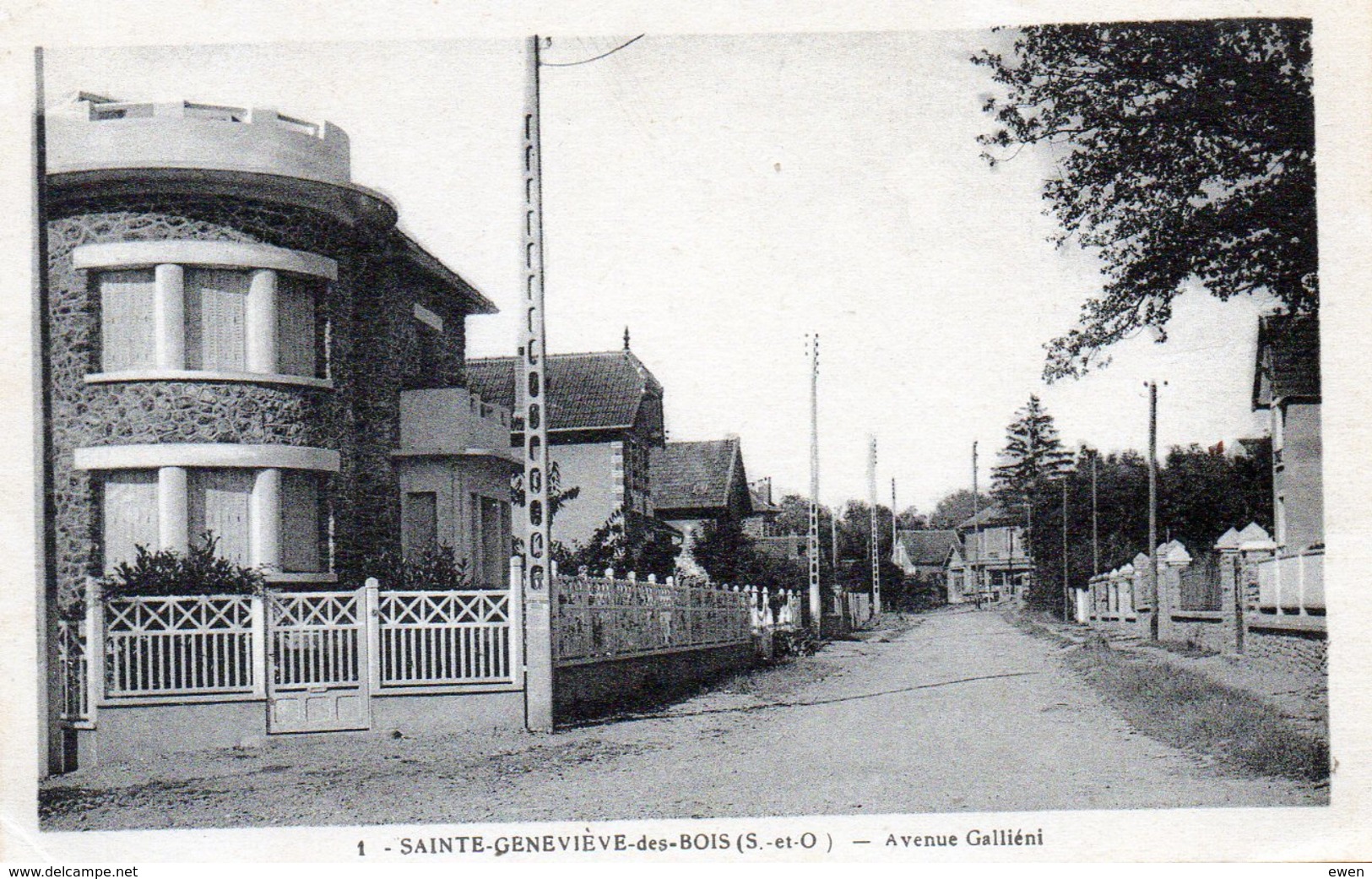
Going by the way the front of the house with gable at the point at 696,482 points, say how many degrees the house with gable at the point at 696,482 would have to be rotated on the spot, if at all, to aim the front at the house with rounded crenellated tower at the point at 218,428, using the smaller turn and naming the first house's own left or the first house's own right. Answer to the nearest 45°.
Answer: approximately 90° to the first house's own right

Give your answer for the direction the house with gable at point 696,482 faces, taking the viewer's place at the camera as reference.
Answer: facing to the right of the viewer

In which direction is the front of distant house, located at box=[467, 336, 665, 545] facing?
to the viewer's right

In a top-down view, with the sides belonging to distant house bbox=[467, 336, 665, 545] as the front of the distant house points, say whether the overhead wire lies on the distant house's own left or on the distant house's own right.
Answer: on the distant house's own right

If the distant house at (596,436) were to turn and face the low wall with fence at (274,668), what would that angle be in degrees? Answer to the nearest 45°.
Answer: approximately 90° to its right

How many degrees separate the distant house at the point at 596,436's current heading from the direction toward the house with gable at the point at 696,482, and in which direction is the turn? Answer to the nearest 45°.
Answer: approximately 90° to its left

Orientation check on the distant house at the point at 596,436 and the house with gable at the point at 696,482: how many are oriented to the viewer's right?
2

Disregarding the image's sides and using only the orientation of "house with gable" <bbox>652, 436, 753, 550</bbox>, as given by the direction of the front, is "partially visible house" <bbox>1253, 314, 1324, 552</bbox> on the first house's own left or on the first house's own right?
on the first house's own right

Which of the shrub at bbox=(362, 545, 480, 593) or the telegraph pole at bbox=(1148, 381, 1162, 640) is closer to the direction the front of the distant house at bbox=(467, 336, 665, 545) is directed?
the telegraph pole
